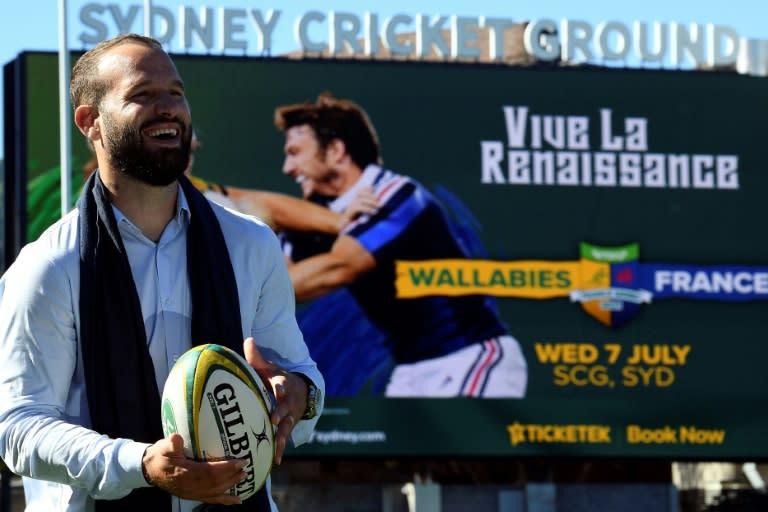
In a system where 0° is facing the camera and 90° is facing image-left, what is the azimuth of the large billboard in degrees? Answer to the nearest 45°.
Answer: approximately 0°

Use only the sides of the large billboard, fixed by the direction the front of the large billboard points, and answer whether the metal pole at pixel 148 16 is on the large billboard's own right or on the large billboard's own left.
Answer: on the large billboard's own right
